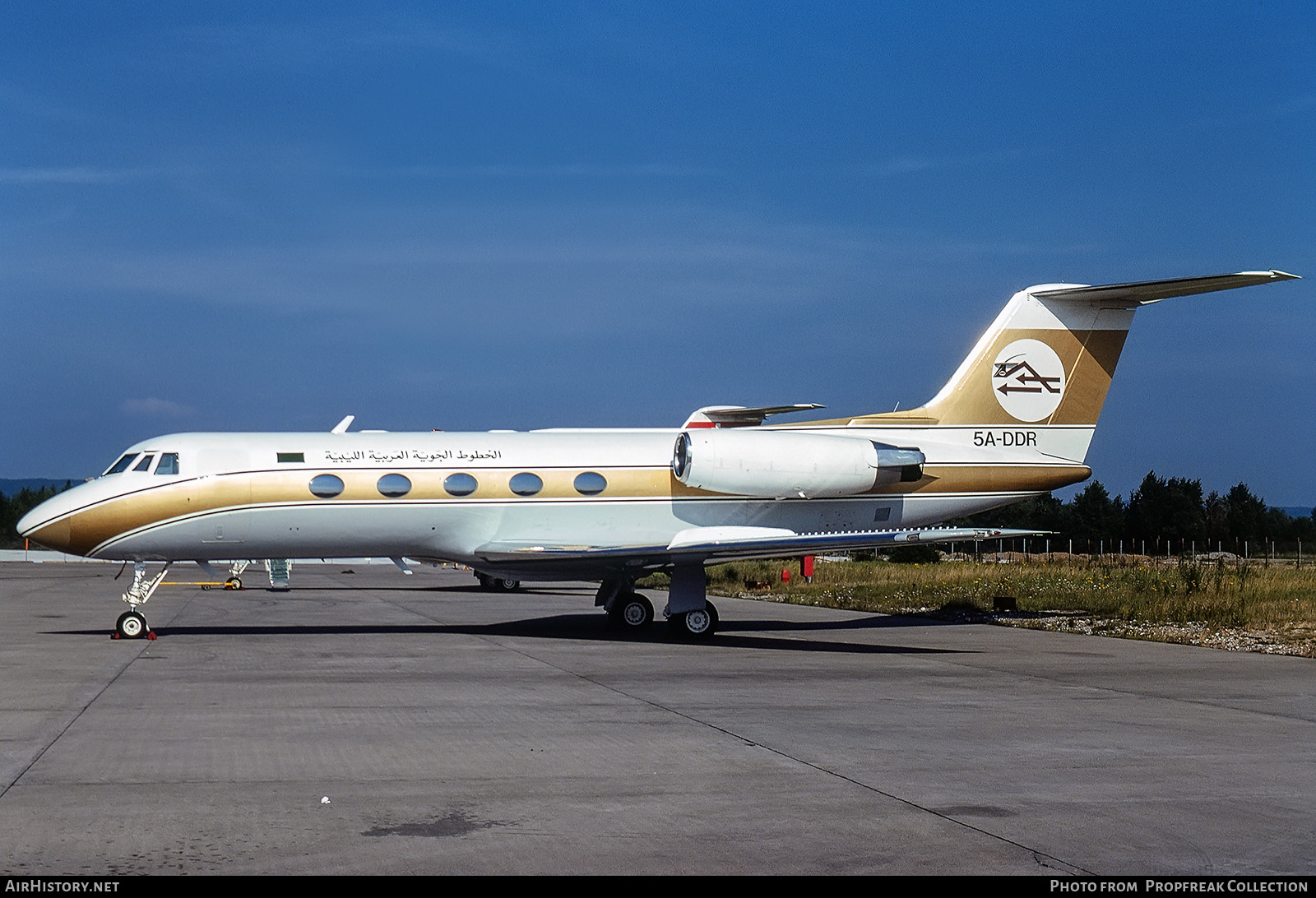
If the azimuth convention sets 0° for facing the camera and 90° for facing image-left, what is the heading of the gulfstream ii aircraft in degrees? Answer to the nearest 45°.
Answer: approximately 90°
